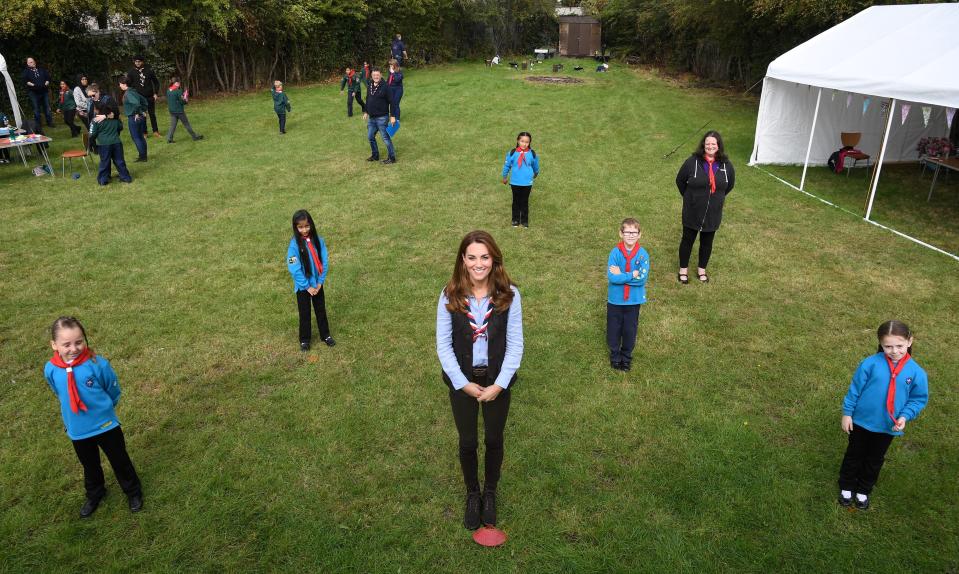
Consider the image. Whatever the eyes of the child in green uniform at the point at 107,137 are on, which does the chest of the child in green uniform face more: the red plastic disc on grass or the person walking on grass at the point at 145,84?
the person walking on grass

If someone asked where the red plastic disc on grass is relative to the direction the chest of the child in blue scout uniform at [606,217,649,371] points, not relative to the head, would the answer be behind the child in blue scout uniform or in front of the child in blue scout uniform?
in front

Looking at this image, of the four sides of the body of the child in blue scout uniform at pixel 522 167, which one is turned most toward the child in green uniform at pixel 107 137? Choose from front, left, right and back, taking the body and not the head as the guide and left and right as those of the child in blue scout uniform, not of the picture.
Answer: right

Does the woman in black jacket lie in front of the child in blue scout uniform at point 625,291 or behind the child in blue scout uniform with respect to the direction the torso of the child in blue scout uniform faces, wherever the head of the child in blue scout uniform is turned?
behind

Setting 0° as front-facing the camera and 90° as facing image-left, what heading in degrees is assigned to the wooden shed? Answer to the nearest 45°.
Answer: approximately 0°

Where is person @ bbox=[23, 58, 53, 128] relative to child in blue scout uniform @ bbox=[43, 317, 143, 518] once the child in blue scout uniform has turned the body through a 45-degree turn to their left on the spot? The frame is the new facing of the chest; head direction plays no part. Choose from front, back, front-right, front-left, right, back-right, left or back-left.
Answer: back-left

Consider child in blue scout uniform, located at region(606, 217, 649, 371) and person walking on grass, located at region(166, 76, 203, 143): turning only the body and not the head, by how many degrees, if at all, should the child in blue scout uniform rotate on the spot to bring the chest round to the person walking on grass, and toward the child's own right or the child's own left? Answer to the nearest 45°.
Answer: approximately 135° to the child's own right

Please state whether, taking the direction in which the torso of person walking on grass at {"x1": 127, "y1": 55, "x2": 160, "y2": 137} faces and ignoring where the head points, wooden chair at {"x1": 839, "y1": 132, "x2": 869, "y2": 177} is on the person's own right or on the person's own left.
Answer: on the person's own left

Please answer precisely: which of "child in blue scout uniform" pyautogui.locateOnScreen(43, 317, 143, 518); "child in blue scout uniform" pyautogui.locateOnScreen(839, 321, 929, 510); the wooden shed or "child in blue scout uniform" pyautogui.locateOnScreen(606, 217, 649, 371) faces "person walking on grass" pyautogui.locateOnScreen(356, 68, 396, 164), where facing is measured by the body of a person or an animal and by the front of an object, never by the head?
the wooden shed

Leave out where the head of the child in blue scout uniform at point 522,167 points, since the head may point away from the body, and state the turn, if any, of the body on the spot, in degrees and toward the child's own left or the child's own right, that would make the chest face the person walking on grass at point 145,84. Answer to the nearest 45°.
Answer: approximately 135° to the child's own right

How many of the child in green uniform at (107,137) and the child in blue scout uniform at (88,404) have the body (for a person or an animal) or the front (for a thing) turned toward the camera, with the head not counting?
1
